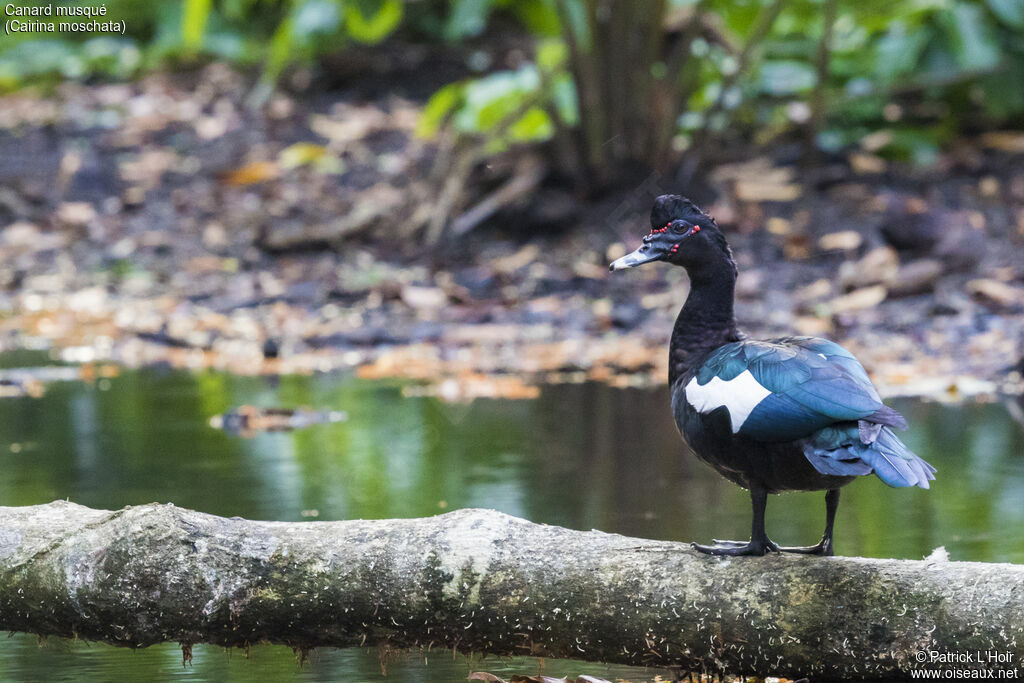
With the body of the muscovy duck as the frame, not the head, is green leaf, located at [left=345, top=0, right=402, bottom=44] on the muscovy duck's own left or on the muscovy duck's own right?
on the muscovy duck's own right

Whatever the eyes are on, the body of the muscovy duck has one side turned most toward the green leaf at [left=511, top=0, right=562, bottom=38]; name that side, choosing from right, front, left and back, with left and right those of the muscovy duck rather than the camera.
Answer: right

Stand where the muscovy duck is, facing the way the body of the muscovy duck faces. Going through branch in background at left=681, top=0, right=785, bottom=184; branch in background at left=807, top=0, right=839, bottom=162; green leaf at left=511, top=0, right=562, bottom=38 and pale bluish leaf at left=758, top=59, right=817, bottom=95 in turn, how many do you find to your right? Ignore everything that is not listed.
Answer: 4

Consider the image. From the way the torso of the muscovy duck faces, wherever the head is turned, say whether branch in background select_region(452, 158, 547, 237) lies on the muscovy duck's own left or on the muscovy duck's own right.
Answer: on the muscovy duck's own right

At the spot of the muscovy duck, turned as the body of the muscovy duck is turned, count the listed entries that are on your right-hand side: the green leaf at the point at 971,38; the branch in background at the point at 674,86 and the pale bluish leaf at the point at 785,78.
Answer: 3

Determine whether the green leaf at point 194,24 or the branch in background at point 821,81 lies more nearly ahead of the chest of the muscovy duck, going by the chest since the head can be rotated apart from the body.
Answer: the green leaf

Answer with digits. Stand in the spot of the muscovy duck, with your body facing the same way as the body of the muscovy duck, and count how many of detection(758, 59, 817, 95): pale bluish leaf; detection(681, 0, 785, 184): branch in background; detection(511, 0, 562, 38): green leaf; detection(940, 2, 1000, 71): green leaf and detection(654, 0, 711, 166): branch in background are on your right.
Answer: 5

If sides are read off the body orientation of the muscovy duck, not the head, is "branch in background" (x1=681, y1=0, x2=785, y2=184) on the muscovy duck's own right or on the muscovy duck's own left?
on the muscovy duck's own right

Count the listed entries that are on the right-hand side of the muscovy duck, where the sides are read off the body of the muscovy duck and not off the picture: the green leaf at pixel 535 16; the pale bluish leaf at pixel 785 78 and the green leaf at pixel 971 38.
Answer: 3

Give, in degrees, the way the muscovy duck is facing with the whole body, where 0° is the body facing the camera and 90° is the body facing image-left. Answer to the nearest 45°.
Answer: approximately 90°

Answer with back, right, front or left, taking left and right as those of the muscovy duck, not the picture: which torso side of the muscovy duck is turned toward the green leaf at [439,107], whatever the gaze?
right

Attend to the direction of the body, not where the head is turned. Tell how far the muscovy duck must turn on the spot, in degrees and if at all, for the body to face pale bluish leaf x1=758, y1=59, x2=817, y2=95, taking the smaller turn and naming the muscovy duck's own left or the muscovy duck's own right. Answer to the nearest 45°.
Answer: approximately 90° to the muscovy duck's own right
